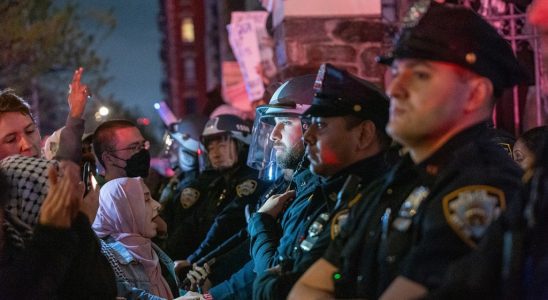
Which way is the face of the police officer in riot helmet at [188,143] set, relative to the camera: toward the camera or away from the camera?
toward the camera

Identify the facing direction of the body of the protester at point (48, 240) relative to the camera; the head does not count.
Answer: to the viewer's right

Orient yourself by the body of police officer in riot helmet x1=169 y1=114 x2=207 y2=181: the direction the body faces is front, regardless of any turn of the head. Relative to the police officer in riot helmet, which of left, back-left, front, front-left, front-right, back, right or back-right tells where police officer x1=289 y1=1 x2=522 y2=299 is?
left

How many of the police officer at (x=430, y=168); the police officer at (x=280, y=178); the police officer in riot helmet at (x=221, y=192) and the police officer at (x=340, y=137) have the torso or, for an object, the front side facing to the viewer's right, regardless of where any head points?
0

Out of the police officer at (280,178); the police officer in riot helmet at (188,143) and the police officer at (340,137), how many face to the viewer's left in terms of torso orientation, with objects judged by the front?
3

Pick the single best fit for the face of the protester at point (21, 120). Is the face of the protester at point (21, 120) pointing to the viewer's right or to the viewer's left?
to the viewer's right

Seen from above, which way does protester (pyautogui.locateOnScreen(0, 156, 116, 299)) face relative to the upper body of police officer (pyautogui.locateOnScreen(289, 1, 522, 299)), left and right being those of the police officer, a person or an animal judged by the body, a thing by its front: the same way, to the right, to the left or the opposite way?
the opposite way

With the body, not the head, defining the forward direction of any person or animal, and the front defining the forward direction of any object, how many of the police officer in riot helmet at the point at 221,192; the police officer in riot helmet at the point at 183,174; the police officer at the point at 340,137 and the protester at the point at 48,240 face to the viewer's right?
1

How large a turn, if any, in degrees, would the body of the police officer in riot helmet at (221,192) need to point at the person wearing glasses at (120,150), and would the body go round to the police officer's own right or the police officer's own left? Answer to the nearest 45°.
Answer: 0° — they already face them

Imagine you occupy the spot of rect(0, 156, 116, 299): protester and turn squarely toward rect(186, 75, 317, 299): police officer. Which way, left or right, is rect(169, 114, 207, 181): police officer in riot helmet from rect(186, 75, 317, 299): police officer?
left
